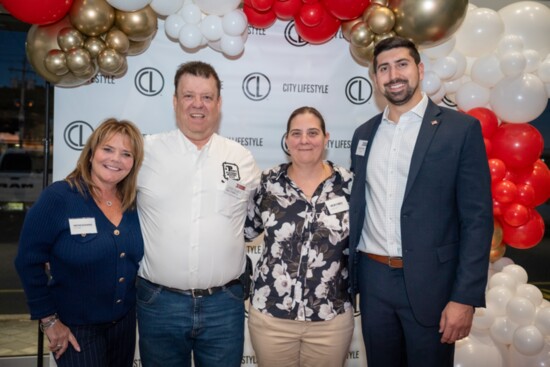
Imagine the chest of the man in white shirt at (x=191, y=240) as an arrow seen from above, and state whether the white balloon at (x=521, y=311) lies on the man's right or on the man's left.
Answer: on the man's left

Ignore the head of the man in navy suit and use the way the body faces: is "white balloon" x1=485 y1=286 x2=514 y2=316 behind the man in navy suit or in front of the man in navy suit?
behind

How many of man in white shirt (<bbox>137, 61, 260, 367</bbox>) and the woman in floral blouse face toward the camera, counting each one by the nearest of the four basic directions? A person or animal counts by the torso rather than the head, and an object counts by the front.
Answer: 2

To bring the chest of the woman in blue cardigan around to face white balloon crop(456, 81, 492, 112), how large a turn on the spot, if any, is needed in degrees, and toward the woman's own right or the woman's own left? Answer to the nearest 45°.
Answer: approximately 45° to the woman's own left

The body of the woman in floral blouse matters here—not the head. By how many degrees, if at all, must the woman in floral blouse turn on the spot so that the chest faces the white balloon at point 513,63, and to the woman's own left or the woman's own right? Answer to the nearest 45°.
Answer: approximately 135° to the woman's own left

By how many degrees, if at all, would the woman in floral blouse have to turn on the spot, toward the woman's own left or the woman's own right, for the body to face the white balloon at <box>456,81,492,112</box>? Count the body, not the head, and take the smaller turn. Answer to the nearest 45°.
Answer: approximately 135° to the woman's own left

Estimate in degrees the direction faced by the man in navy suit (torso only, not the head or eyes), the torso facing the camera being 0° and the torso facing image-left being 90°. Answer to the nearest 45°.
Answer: approximately 45°

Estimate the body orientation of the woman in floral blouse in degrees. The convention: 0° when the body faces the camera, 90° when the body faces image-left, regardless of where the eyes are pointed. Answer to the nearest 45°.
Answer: approximately 0°
